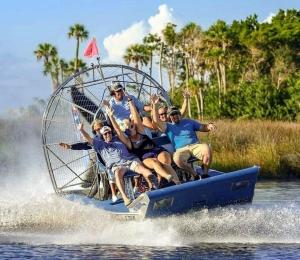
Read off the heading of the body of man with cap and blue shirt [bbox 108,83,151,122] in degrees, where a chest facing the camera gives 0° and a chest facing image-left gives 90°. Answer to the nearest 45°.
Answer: approximately 315°

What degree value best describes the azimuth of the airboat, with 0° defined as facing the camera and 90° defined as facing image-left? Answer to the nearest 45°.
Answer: approximately 315°
